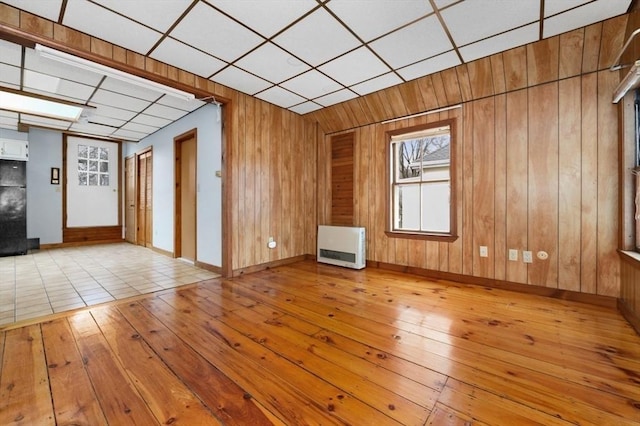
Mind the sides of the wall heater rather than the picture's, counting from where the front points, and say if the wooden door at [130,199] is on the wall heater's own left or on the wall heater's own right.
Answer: on the wall heater's own right

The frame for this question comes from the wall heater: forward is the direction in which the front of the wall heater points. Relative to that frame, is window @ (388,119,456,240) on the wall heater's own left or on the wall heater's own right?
on the wall heater's own left

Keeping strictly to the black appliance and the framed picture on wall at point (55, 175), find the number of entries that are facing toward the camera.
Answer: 2

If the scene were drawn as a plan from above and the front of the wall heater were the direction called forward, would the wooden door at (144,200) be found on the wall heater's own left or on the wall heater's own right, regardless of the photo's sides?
on the wall heater's own right

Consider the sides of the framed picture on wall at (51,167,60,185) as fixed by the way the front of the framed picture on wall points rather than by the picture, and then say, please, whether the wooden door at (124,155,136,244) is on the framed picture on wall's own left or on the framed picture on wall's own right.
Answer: on the framed picture on wall's own left

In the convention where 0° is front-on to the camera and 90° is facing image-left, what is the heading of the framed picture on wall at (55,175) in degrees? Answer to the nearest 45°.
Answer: approximately 0°

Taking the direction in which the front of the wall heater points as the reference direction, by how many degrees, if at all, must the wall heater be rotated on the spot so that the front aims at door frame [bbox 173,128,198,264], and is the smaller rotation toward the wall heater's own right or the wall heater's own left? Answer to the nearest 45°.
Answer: approximately 45° to the wall heater's own right

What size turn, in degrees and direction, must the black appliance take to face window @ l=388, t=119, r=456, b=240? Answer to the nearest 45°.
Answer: approximately 45° to its left
